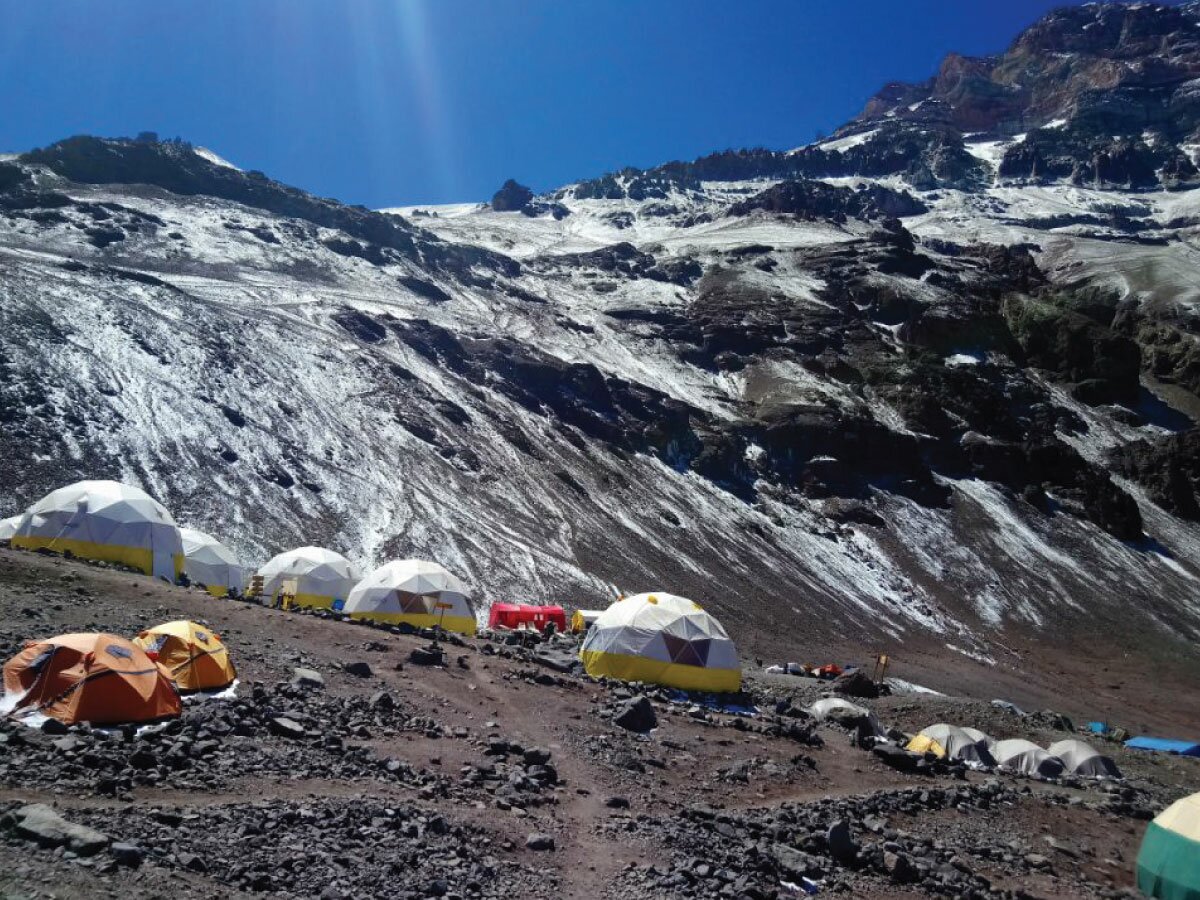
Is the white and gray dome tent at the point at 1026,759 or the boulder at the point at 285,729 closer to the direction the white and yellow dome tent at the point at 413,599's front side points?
the boulder

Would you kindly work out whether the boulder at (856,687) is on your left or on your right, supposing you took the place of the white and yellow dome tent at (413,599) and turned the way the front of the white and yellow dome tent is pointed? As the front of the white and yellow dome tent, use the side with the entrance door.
on your left

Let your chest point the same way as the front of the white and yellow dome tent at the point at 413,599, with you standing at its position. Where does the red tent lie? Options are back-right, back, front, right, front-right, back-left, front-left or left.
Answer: back-left

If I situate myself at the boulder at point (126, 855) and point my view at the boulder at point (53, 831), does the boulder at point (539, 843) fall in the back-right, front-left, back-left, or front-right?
back-right

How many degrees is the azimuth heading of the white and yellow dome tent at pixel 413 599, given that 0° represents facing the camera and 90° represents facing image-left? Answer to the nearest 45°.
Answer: approximately 0°

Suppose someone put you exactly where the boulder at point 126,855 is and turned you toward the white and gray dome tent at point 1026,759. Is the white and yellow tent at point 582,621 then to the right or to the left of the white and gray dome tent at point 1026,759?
left

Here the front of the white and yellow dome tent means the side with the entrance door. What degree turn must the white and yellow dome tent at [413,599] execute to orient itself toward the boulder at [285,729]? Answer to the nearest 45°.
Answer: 0° — it already faces it

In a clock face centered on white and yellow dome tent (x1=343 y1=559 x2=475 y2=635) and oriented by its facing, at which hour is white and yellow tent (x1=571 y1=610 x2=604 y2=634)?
white and yellow tent (x1=571 y1=610 x2=604 y2=634) is roughly at 8 o'clock from white and yellow dome tent (x1=343 y1=559 x2=475 y2=635).

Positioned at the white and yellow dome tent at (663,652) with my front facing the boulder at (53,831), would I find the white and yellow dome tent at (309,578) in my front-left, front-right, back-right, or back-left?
back-right

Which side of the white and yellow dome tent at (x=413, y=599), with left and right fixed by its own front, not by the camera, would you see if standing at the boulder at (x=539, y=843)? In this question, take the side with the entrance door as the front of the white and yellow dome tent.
front

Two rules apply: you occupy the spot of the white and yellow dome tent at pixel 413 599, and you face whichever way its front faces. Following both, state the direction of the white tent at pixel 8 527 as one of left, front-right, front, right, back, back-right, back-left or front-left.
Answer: right

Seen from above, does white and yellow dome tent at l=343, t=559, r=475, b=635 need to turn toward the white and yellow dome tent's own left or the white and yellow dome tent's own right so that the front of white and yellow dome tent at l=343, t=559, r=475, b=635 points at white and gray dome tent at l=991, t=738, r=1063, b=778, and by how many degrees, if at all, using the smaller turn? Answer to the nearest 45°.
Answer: approximately 45° to the white and yellow dome tent's own left

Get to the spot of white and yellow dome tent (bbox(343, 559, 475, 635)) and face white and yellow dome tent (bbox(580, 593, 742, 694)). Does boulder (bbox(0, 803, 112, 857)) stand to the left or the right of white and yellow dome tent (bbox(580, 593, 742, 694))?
right

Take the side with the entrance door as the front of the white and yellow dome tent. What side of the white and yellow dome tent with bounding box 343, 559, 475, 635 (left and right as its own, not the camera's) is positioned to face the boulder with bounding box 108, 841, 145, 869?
front

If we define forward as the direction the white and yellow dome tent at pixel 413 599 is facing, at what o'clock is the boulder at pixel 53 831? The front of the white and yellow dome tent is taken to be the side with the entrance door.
The boulder is roughly at 12 o'clock from the white and yellow dome tent.

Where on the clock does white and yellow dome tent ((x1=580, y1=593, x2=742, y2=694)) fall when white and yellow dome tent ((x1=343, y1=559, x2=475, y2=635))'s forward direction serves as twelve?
white and yellow dome tent ((x1=580, y1=593, x2=742, y2=694)) is roughly at 11 o'clock from white and yellow dome tent ((x1=343, y1=559, x2=475, y2=635)).

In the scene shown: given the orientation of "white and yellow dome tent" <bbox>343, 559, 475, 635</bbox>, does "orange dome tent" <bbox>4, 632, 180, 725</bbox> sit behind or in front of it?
in front

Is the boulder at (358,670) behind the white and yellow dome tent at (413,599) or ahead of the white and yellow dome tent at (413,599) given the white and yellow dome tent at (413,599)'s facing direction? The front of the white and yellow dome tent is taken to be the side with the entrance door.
ahead
